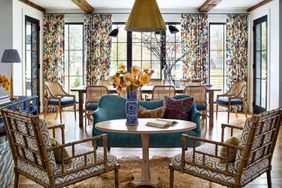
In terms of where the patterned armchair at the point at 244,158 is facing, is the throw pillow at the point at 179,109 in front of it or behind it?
in front

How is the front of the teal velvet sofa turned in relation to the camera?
facing the viewer

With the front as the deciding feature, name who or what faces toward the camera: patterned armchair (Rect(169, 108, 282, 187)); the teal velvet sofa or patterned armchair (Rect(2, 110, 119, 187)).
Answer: the teal velvet sofa

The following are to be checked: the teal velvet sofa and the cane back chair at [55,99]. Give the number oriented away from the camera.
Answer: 0

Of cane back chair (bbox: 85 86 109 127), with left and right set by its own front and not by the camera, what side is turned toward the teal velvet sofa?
back

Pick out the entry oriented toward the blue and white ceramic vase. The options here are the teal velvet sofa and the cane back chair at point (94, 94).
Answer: the teal velvet sofa

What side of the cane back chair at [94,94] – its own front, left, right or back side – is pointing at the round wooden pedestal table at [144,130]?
back

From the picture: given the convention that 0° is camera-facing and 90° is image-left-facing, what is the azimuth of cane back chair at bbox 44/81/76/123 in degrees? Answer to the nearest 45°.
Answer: approximately 315°

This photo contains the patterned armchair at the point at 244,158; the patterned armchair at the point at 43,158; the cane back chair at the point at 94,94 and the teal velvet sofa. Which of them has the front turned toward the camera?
the teal velvet sofa

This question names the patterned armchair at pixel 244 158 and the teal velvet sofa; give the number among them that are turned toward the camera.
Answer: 1

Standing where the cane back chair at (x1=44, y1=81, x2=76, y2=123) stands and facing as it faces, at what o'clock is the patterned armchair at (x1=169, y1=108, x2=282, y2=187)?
The patterned armchair is roughly at 1 o'clock from the cane back chair.

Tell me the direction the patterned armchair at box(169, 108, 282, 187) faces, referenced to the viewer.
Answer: facing away from the viewer and to the left of the viewer

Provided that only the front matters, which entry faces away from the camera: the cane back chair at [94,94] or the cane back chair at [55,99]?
the cane back chair at [94,94]

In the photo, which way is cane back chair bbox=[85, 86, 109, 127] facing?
away from the camera

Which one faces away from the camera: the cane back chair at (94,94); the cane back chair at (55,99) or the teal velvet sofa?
the cane back chair at (94,94)
